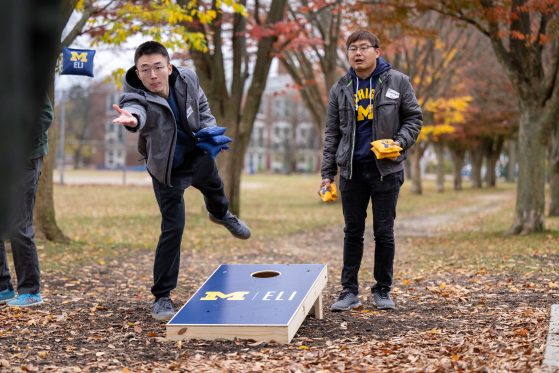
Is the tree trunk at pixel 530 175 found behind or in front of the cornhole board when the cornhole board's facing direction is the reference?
behind

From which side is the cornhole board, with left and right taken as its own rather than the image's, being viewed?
front

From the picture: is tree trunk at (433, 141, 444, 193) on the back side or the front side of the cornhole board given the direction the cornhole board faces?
on the back side

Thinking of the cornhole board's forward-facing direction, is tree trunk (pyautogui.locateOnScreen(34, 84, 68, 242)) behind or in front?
behind

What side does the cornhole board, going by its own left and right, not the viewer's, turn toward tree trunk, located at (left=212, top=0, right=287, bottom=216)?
back

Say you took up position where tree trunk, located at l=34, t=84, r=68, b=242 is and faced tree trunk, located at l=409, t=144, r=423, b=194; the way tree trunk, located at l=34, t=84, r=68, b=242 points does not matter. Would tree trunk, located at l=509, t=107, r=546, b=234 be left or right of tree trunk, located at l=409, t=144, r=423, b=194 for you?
right

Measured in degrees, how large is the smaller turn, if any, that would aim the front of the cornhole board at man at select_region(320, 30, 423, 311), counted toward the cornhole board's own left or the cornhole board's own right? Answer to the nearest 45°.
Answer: approximately 135° to the cornhole board's own left

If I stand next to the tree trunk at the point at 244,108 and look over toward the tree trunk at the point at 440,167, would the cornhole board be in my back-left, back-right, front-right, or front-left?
back-right

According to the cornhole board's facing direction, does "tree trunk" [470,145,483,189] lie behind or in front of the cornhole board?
behind

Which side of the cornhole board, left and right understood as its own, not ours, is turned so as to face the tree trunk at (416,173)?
back
